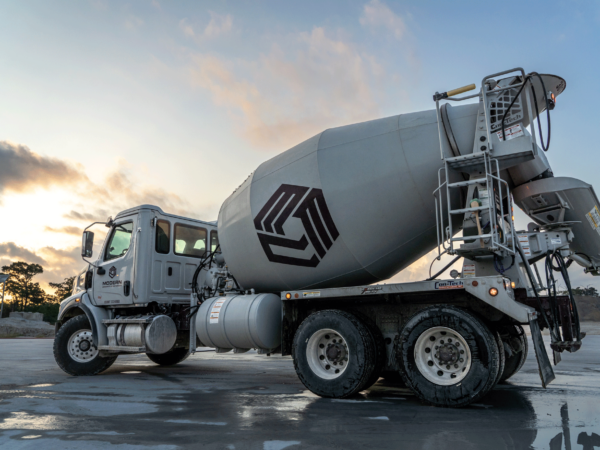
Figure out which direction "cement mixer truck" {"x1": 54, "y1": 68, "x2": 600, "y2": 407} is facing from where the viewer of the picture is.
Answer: facing away from the viewer and to the left of the viewer
